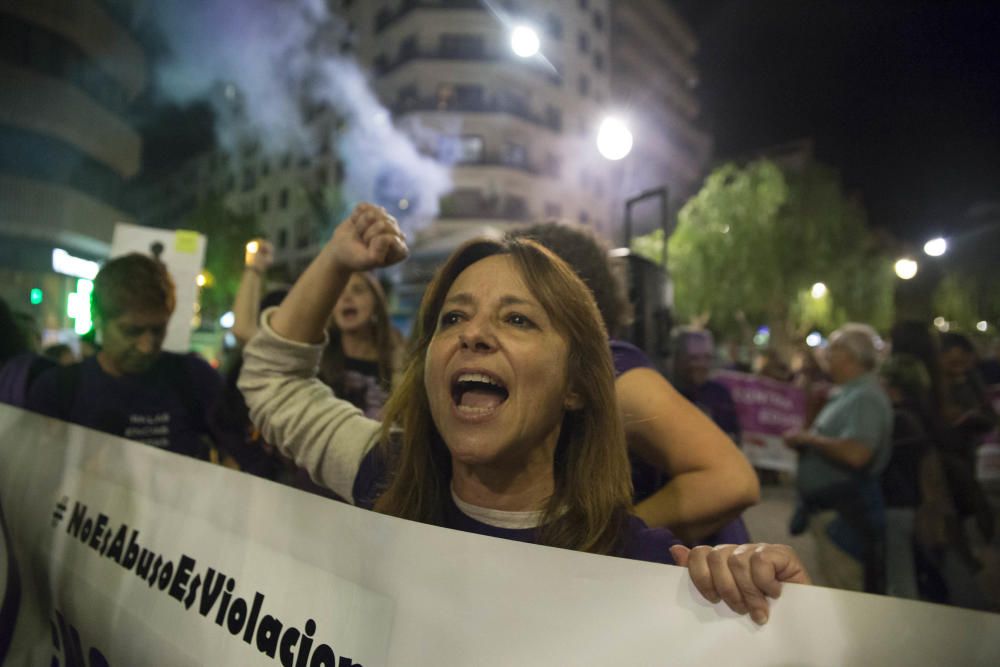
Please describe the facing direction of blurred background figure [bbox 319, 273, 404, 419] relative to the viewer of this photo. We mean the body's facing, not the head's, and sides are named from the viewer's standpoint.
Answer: facing the viewer and to the left of the viewer

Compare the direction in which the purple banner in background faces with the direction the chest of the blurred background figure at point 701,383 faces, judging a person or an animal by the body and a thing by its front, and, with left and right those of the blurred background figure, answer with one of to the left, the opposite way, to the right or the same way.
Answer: the same way

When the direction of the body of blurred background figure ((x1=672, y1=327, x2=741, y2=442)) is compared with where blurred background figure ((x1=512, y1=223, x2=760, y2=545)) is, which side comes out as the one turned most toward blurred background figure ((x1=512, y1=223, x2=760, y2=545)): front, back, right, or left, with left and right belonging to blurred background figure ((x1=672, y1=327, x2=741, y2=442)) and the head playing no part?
front

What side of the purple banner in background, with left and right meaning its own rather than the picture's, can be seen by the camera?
front

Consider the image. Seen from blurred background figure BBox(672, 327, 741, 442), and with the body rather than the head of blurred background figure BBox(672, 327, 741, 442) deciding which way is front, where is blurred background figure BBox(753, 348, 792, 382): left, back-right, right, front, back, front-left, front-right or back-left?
back

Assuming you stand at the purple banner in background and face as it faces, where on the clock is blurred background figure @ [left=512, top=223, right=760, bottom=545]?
The blurred background figure is roughly at 12 o'clock from the purple banner in background.

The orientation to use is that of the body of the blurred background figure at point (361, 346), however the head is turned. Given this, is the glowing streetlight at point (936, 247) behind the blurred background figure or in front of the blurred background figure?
behind

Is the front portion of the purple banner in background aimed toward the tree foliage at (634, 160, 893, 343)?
no

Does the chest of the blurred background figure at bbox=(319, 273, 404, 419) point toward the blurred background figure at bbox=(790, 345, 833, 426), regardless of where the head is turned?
no

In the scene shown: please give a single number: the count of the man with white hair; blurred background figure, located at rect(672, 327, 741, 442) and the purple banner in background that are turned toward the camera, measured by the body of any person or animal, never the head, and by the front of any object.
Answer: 2

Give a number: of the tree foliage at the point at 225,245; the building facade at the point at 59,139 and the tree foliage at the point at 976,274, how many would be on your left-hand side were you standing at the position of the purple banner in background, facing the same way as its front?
1

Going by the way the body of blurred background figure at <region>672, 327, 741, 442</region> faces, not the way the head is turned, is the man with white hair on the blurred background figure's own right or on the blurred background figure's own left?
on the blurred background figure's own left

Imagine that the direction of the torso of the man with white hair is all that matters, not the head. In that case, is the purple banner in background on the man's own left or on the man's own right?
on the man's own right

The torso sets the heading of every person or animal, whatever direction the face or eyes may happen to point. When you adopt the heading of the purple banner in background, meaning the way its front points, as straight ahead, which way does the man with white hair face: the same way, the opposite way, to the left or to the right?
to the right

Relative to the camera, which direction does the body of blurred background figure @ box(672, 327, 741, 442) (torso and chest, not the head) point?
toward the camera

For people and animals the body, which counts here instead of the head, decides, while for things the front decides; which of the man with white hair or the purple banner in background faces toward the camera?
the purple banner in background

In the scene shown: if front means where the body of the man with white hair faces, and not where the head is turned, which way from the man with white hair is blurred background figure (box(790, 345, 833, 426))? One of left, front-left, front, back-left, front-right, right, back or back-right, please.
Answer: right

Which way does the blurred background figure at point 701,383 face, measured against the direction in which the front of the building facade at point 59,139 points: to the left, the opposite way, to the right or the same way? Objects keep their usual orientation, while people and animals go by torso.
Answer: to the right

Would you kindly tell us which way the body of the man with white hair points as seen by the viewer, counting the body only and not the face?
to the viewer's left
